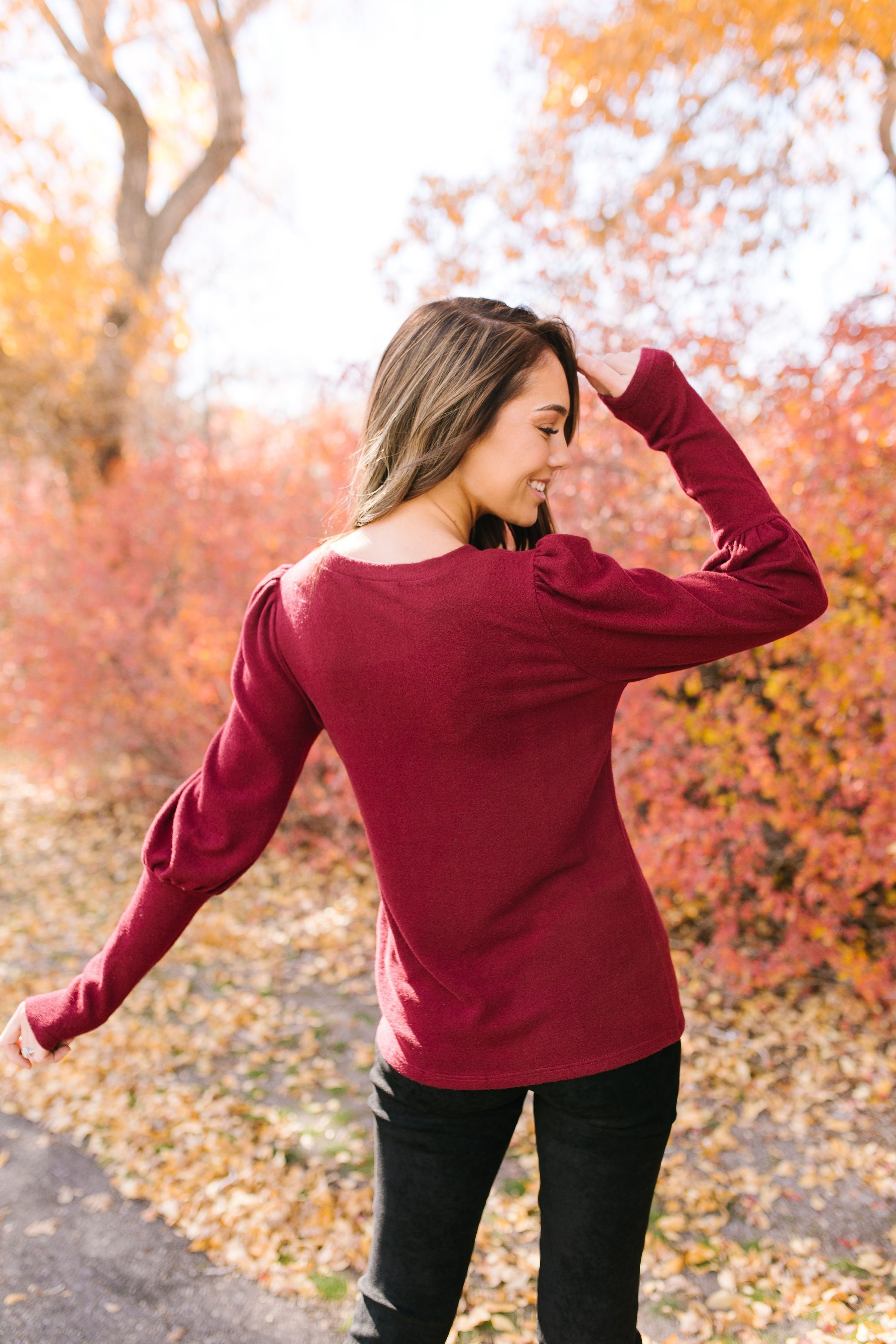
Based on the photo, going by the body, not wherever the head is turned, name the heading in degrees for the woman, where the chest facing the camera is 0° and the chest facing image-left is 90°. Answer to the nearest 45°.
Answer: approximately 180°

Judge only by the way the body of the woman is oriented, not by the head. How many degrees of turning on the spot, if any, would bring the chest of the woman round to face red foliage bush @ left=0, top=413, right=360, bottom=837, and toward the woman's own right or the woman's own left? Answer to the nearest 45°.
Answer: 0° — they already face it

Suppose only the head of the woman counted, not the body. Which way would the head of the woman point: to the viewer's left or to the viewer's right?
to the viewer's right
